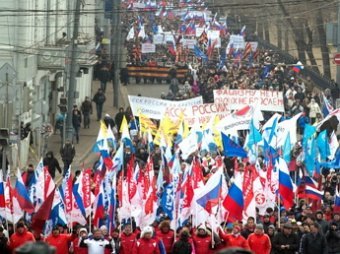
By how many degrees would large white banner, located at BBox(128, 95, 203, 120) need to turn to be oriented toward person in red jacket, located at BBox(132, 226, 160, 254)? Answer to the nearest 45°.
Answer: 0° — it already faces them

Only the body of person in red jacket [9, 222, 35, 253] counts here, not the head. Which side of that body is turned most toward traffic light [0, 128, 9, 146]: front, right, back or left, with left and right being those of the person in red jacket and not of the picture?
back

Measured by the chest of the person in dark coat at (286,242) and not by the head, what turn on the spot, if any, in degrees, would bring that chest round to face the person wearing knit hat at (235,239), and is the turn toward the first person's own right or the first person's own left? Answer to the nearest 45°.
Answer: approximately 45° to the first person's own right

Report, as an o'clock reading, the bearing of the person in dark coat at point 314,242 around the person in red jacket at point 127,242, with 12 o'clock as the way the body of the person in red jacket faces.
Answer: The person in dark coat is roughly at 9 o'clock from the person in red jacket.

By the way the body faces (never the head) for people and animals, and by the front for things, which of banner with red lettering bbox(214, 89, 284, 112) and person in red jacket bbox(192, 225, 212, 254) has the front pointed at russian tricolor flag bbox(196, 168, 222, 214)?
the banner with red lettering
